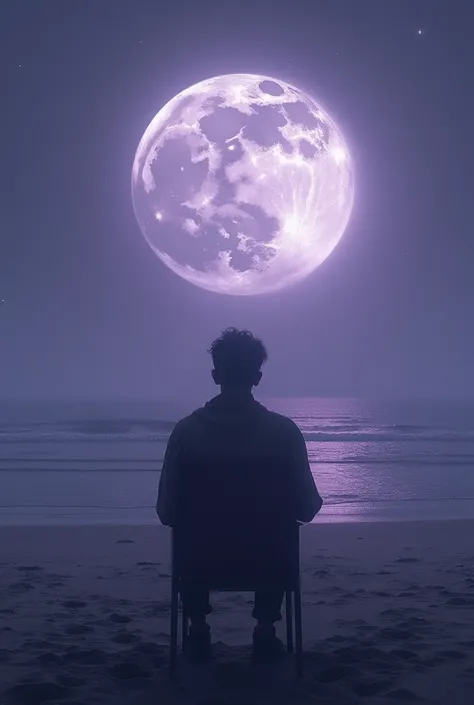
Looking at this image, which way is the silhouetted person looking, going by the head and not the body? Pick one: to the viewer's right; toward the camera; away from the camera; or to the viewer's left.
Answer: away from the camera

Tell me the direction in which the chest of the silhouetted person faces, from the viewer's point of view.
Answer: away from the camera
